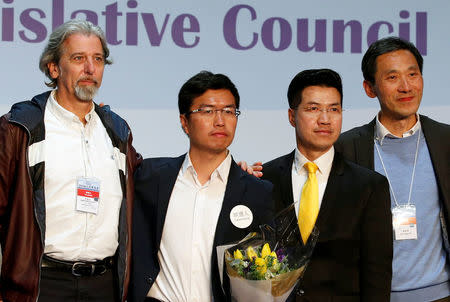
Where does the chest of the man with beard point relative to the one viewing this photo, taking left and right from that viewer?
facing the viewer and to the right of the viewer
